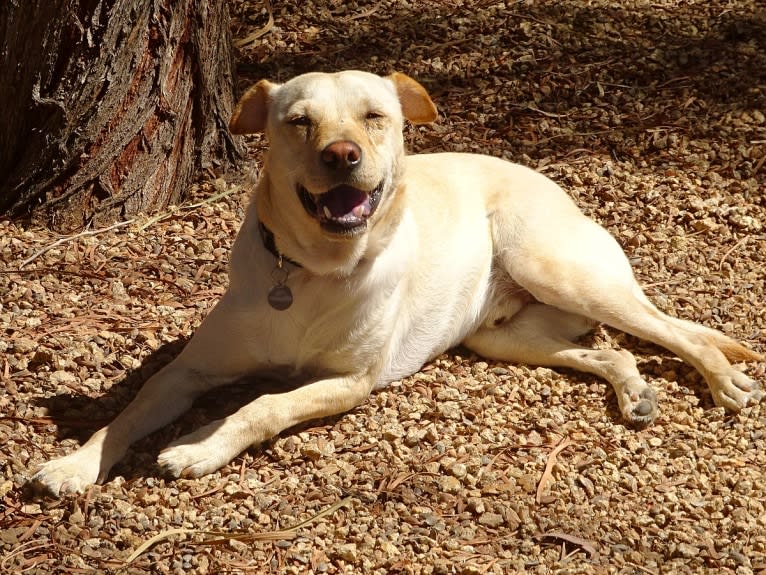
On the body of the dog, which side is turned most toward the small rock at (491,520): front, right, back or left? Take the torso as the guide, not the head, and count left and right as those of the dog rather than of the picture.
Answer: left

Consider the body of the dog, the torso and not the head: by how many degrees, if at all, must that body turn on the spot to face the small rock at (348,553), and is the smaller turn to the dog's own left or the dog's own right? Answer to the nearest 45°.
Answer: approximately 45° to the dog's own left

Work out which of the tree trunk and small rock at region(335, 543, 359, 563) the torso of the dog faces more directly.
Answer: the small rock

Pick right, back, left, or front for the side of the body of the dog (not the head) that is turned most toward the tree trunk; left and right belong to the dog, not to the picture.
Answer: right

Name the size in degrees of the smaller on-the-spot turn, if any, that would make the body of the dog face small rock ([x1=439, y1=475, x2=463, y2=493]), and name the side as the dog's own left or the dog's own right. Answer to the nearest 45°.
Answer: approximately 45° to the dog's own left

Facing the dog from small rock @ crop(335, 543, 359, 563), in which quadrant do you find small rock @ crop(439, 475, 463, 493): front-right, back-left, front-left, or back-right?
front-right
